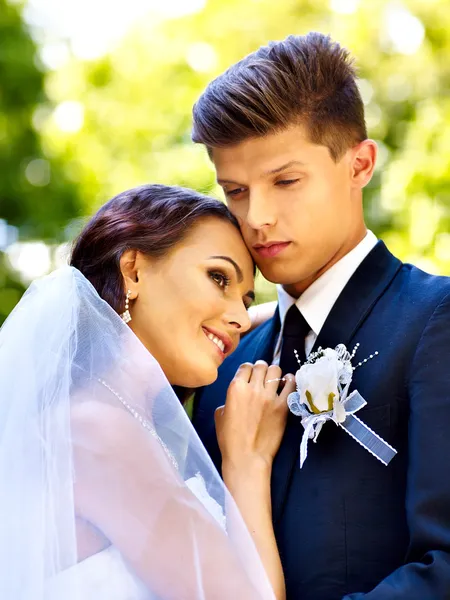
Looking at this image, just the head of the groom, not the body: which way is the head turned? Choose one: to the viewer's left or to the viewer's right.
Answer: to the viewer's left

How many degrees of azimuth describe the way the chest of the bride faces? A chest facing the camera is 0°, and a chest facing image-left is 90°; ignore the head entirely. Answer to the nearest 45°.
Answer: approximately 270°

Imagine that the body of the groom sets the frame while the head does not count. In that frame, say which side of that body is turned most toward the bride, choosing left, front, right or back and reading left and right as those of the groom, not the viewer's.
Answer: front

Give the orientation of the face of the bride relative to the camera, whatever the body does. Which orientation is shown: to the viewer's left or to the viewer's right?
to the viewer's right

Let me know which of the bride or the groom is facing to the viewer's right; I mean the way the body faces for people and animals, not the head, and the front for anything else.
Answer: the bride

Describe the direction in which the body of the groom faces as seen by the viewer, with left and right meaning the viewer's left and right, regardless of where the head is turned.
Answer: facing the viewer and to the left of the viewer

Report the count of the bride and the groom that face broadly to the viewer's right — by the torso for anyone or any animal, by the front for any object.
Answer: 1

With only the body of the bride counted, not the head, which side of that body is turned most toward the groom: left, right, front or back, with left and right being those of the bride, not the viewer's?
front
